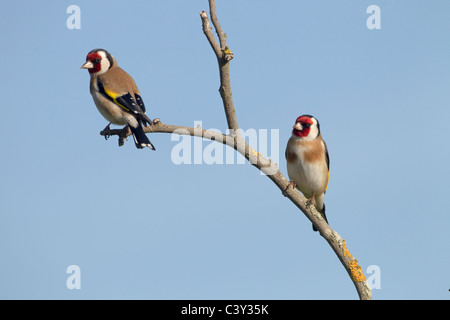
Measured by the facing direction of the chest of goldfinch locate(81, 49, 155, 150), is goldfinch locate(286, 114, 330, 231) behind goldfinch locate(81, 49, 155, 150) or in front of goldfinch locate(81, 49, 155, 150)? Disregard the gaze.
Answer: behind

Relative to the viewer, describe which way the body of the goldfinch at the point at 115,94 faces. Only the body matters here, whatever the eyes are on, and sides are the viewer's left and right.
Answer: facing to the left of the viewer
